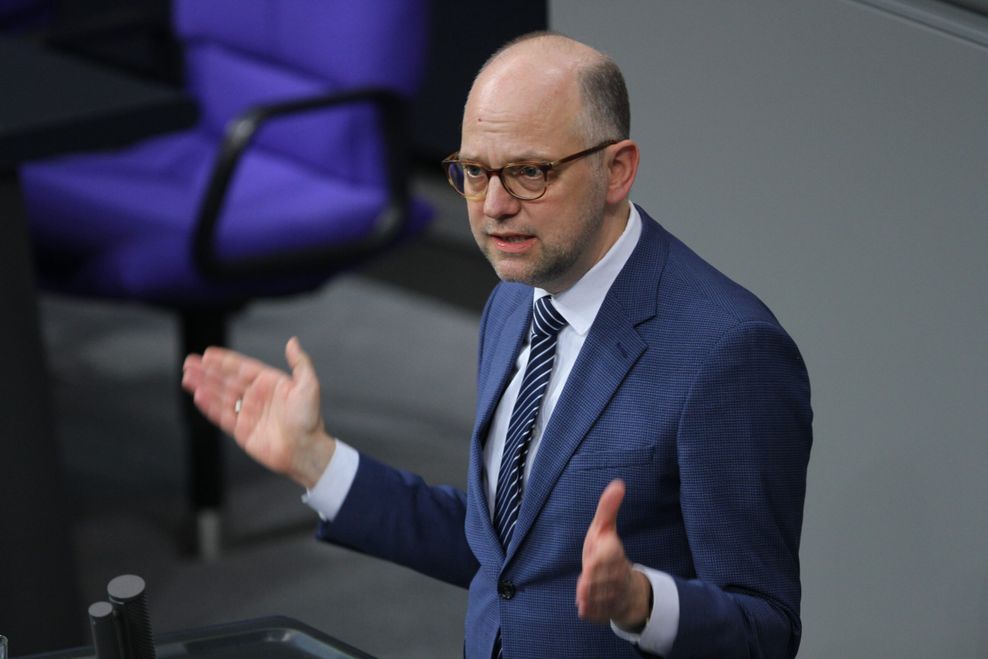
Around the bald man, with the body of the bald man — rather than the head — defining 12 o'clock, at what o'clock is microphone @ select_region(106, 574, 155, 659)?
The microphone is roughly at 1 o'clock from the bald man.

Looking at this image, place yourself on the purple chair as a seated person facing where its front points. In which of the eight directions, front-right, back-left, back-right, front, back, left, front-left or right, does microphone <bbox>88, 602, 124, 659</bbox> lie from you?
front-left

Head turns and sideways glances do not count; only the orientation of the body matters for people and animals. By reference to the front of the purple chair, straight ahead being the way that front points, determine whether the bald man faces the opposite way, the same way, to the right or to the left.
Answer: the same way

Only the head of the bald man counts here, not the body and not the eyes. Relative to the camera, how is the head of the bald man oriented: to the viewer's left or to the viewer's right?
to the viewer's left

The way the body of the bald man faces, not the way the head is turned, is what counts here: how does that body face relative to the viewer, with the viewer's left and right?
facing the viewer and to the left of the viewer

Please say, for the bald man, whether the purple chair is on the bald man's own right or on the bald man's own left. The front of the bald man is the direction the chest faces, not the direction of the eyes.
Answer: on the bald man's own right

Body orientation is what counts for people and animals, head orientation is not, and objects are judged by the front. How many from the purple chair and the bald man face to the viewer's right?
0

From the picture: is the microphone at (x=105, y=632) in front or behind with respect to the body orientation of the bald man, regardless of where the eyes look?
in front

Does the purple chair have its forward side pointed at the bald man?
no

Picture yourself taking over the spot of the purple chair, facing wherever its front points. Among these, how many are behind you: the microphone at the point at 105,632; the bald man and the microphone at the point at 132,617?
0

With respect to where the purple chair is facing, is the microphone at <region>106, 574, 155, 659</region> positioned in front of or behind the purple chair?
in front
